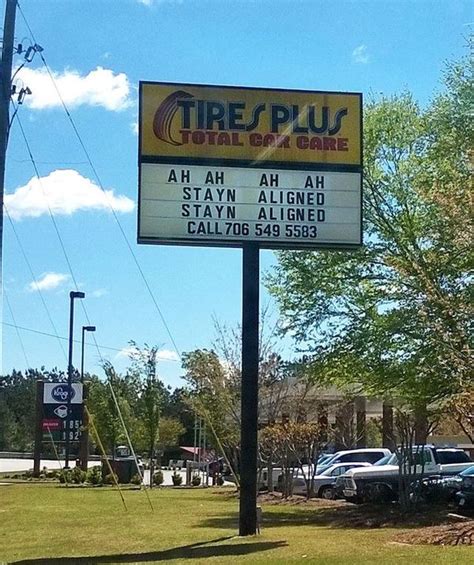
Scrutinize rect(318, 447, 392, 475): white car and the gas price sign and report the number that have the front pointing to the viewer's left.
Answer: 1

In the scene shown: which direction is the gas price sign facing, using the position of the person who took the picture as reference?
facing the viewer

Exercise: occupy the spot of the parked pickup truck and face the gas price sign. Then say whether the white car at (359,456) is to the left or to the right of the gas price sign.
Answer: right

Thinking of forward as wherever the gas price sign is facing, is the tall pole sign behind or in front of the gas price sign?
in front

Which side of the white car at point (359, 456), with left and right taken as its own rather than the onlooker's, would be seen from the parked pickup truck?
left

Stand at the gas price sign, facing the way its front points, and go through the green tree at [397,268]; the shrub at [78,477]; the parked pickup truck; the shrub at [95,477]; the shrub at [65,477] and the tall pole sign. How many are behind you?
0

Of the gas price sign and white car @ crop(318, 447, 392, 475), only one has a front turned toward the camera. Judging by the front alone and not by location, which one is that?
the gas price sign

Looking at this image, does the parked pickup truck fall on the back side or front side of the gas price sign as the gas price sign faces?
on the front side

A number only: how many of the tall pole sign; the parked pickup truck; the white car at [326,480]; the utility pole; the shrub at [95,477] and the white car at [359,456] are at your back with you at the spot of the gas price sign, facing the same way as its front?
0

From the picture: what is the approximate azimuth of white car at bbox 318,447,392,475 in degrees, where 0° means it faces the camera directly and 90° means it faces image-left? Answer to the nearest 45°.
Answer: approximately 90°

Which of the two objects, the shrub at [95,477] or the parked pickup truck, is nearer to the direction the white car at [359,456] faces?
the shrub

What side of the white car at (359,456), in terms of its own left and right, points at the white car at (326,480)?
left

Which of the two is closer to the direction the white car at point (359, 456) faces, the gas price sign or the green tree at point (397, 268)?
the gas price sign

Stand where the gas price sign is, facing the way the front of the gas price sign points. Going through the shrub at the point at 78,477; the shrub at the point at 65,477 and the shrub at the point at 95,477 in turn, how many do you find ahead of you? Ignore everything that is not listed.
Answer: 3

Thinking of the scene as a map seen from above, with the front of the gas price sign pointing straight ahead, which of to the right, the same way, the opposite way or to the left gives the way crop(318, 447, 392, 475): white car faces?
to the right
